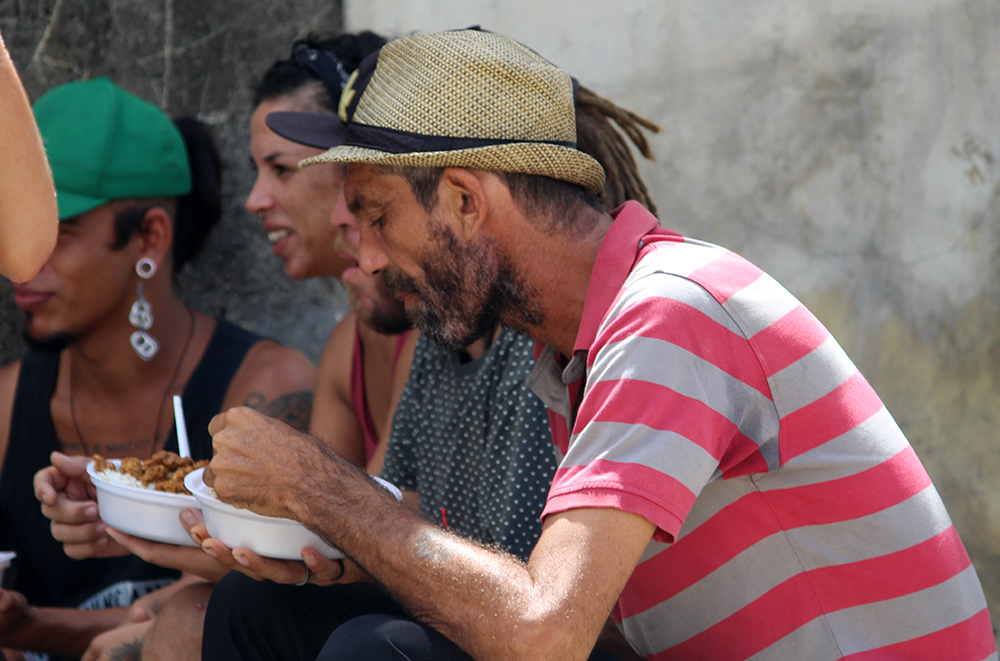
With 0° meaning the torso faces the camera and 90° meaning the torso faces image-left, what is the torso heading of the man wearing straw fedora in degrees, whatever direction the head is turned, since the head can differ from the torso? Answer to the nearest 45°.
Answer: approximately 90°
